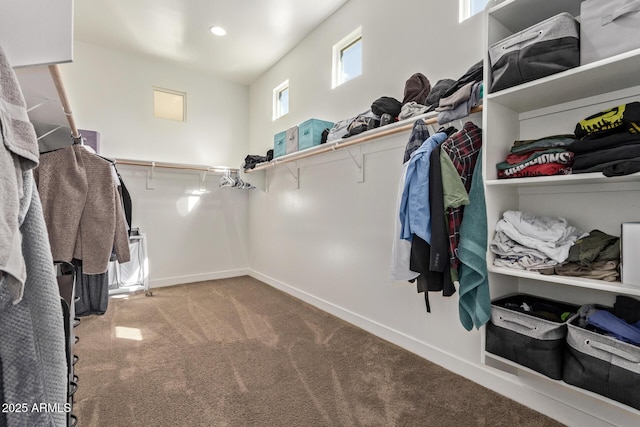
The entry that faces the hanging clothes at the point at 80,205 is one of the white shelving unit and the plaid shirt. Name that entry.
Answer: the white shelving unit

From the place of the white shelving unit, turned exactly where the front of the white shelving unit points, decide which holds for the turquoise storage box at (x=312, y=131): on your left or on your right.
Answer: on your right

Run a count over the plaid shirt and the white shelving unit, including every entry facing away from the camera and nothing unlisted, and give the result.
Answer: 0

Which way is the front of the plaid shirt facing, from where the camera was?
facing the viewer and to the right of the viewer

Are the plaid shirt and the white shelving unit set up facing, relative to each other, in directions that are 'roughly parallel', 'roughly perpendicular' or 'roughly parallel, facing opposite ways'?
roughly perpendicular

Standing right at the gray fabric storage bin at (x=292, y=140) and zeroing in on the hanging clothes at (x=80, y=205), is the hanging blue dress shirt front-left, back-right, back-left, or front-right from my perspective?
front-left
